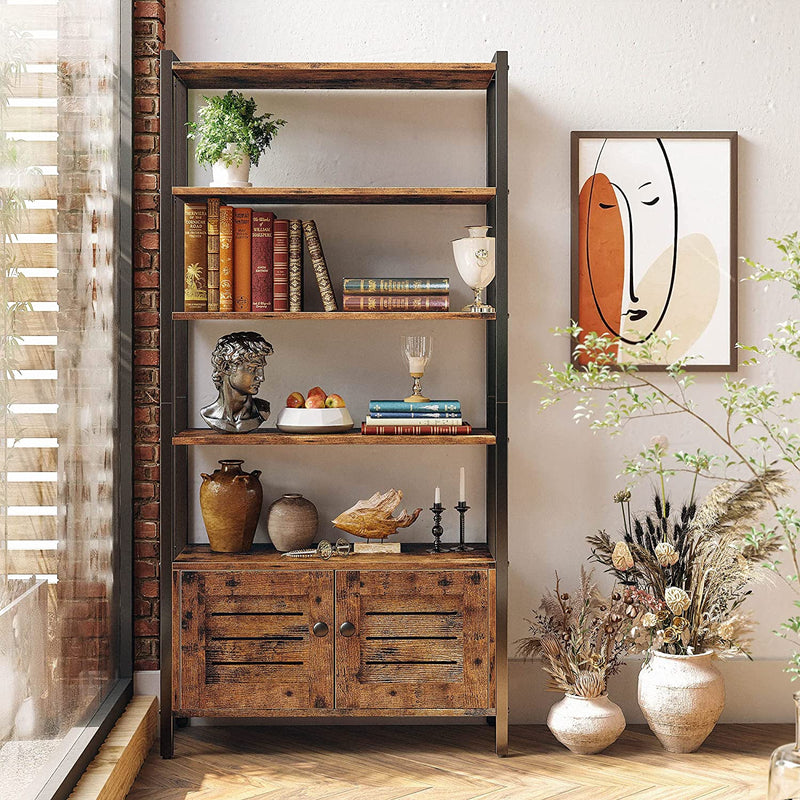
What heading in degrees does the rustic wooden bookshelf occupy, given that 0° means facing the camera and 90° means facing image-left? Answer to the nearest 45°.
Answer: approximately 0°

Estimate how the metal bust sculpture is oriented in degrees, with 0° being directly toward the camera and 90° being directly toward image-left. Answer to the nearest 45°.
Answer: approximately 315°
